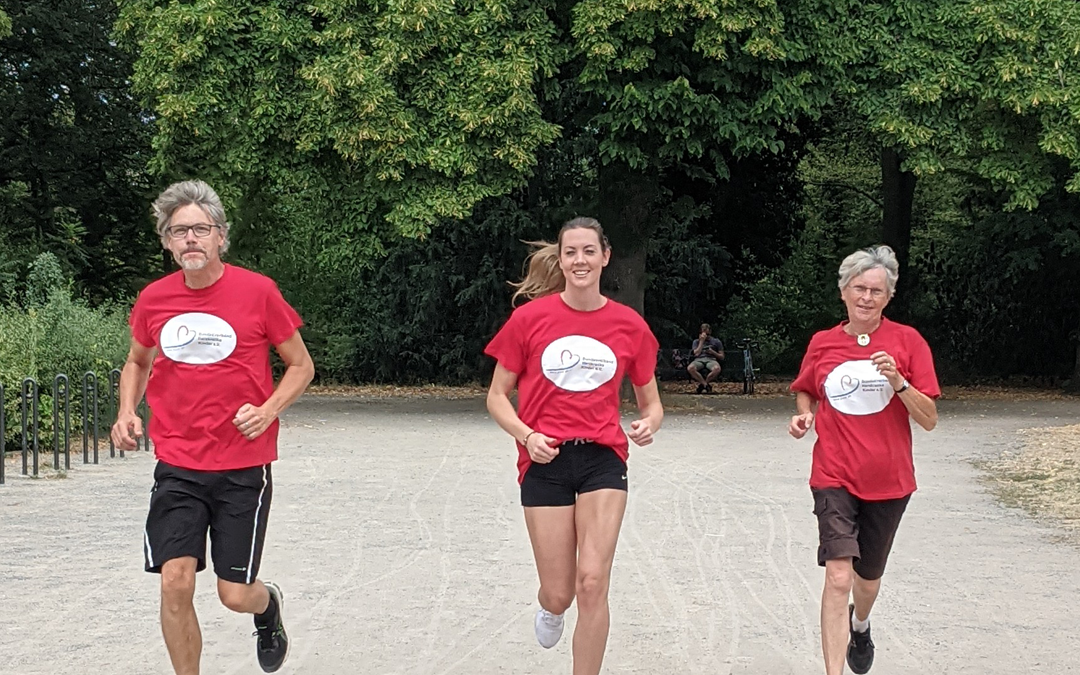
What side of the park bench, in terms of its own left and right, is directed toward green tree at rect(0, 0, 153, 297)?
right

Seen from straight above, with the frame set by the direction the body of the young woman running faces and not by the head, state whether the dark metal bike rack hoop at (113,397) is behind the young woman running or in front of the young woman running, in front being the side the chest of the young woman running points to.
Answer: behind

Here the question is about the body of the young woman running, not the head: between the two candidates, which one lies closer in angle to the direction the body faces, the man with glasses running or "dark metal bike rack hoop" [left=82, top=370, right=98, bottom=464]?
the man with glasses running

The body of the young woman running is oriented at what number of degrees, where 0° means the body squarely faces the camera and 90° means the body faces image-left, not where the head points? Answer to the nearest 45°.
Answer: approximately 0°

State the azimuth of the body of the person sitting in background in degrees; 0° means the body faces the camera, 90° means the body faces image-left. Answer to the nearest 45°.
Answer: approximately 0°

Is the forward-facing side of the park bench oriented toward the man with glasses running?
yes

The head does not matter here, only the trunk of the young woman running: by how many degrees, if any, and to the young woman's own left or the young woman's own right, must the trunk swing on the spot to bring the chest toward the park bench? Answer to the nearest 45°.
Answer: approximately 180°

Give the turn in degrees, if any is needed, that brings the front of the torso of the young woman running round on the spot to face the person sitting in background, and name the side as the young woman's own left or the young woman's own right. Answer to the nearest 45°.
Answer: approximately 180°
